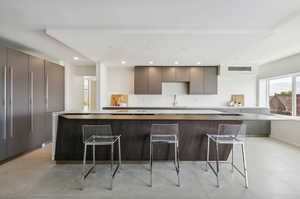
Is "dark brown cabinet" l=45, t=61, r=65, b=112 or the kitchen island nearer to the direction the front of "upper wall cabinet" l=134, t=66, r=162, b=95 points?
the kitchen island

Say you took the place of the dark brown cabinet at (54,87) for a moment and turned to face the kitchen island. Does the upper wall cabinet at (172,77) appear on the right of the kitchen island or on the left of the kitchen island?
left

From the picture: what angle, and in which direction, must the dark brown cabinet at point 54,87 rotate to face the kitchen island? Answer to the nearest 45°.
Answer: approximately 45° to its right

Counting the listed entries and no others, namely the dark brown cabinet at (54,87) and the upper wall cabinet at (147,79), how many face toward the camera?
1

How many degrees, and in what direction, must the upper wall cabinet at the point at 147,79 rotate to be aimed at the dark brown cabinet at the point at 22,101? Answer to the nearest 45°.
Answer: approximately 45° to its right

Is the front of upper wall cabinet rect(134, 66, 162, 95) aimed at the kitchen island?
yes

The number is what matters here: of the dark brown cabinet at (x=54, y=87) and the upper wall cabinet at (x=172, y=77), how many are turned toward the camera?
1

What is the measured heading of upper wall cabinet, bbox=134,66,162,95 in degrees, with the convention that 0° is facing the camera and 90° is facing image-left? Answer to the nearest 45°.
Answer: approximately 0°

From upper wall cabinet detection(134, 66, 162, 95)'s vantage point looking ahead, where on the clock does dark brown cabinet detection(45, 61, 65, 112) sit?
The dark brown cabinet is roughly at 2 o'clock from the upper wall cabinet.

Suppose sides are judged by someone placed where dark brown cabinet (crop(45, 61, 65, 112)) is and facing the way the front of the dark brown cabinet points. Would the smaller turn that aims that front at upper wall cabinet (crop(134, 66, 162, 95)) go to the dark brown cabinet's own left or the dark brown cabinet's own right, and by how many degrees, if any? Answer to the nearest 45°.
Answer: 0° — it already faces it

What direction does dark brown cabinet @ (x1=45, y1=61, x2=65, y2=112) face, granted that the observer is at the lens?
facing to the right of the viewer

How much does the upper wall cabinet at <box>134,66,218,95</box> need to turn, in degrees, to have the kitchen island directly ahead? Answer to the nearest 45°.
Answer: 0° — it already faces it
